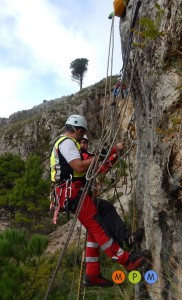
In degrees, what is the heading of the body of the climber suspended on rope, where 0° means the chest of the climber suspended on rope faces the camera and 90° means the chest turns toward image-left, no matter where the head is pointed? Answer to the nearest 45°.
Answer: approximately 270°
